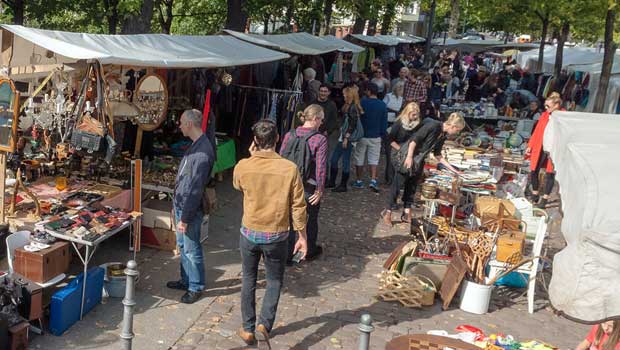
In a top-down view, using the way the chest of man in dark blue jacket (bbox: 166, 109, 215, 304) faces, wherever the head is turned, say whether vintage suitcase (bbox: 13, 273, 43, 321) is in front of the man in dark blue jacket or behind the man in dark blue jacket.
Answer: in front

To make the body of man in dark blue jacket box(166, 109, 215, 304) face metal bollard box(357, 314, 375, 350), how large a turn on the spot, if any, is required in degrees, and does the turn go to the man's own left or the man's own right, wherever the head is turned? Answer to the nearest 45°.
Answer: approximately 135° to the man's own left

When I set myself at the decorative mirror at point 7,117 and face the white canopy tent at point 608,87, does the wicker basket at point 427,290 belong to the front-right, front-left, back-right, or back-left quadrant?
front-right

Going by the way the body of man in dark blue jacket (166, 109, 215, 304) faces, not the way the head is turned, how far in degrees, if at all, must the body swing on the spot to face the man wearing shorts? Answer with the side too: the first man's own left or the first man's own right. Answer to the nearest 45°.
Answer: approximately 135° to the first man's own right

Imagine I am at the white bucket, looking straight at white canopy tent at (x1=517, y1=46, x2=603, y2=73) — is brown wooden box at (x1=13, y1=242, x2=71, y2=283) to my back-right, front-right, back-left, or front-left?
back-left

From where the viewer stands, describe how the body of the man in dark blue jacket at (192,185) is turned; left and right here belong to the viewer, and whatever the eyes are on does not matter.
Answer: facing to the left of the viewer

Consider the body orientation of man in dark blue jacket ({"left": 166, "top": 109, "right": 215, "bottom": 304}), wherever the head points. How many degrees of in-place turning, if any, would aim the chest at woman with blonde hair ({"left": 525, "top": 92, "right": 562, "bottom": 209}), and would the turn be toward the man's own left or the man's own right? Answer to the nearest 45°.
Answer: approximately 135° to the man's own right

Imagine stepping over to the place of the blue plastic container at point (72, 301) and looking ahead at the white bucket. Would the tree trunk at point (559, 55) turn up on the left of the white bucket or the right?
left

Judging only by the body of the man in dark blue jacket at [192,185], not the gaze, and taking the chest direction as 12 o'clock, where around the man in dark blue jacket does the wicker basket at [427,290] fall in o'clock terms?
The wicker basket is roughly at 6 o'clock from the man in dark blue jacket.

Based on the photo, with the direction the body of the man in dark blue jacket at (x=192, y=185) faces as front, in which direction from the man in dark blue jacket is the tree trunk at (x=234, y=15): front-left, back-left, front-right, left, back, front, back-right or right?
right

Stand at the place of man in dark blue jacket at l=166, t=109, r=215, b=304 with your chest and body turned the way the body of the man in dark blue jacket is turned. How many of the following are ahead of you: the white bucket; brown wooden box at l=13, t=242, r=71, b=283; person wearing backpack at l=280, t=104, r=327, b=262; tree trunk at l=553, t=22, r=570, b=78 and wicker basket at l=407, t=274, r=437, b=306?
1

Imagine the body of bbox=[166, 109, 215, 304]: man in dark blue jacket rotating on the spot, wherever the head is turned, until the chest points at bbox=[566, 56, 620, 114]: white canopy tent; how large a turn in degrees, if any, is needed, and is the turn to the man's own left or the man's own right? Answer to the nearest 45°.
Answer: approximately 135° to the man's own right

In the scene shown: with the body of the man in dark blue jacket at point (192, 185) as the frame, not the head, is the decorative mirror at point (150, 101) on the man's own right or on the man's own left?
on the man's own right

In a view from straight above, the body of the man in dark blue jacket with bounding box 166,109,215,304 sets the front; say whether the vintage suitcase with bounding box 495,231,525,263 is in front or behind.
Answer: behind
